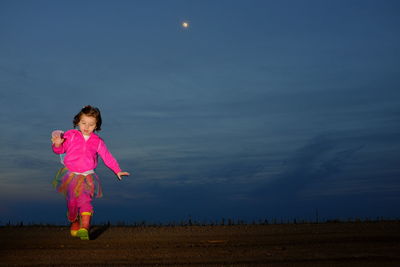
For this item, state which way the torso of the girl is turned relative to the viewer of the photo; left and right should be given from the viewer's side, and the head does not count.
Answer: facing the viewer
